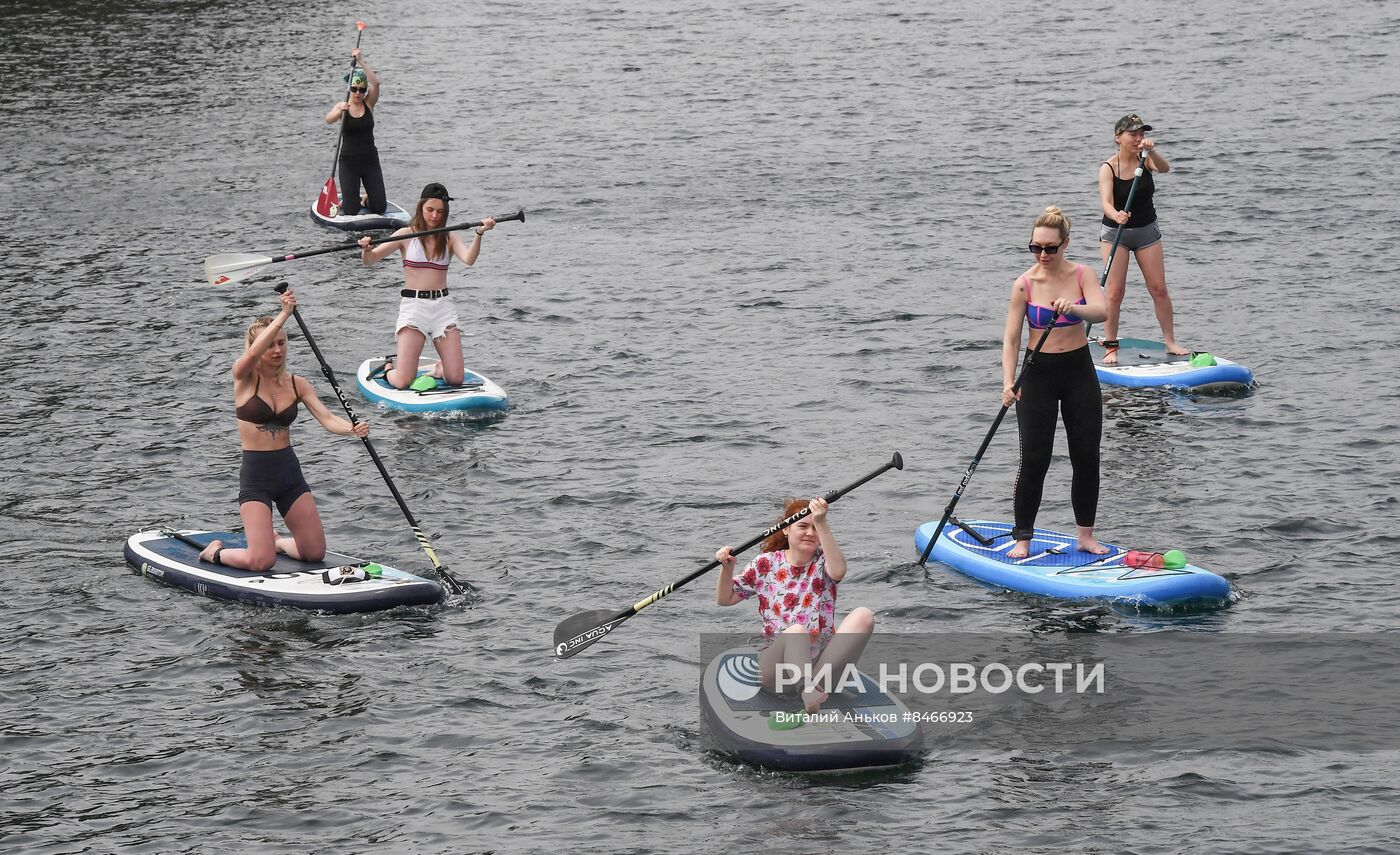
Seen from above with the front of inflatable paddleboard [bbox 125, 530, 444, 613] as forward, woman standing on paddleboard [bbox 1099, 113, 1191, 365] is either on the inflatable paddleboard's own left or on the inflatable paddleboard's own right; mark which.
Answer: on the inflatable paddleboard's own left

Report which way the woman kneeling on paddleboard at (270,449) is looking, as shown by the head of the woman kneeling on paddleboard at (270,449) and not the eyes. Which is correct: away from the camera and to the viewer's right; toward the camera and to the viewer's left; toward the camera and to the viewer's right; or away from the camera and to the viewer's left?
toward the camera and to the viewer's right

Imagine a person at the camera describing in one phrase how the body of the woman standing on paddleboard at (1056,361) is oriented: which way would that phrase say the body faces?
toward the camera

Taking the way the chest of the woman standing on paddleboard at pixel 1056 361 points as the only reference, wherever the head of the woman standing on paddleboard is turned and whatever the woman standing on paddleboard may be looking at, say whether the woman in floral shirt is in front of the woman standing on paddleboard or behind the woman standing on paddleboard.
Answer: in front

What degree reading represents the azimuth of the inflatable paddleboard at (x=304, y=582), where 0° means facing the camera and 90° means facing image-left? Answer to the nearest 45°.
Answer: approximately 315°

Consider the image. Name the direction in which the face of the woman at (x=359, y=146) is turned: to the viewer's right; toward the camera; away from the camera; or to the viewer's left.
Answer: toward the camera

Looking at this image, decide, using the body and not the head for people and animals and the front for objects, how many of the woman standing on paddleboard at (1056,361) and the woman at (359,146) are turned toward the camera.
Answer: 2

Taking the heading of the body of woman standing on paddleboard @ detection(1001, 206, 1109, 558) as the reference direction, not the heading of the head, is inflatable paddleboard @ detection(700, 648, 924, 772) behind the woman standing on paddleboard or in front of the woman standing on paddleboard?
in front

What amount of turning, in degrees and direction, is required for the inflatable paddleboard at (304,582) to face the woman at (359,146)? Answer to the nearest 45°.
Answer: approximately 135° to its left

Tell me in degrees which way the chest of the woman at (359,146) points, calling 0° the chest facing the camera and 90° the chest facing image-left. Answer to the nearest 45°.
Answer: approximately 0°

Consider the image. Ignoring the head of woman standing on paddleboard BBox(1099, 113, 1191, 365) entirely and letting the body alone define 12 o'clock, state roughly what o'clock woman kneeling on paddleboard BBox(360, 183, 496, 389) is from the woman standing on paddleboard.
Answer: The woman kneeling on paddleboard is roughly at 4 o'clock from the woman standing on paddleboard.

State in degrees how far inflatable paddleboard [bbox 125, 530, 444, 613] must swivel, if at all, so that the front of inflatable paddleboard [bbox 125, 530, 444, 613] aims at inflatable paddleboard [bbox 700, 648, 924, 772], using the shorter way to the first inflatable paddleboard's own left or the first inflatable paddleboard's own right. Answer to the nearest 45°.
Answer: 0° — it already faces it

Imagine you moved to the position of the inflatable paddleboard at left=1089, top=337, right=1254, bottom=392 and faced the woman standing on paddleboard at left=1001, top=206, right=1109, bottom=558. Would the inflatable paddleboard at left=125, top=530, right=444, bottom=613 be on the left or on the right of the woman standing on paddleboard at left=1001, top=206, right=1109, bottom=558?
right

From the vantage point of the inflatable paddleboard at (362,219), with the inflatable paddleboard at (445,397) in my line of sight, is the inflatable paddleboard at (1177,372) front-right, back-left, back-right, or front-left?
front-left

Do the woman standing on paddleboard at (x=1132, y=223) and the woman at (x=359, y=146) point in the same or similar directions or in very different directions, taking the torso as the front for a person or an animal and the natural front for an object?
same or similar directions

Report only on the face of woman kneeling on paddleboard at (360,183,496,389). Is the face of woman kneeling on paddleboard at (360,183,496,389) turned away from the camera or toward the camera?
toward the camera
